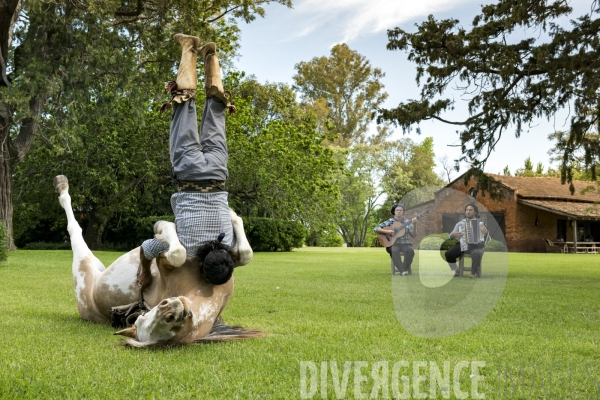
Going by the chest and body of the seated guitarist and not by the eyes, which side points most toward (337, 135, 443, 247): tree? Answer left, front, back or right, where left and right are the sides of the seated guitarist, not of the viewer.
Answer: back

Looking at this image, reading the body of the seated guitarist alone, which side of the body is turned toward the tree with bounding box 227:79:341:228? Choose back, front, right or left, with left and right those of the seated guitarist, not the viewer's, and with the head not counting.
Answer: back

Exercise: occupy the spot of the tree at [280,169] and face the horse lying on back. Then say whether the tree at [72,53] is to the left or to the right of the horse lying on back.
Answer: right

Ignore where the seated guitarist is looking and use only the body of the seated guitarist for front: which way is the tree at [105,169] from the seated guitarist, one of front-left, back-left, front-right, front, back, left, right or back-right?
back-right

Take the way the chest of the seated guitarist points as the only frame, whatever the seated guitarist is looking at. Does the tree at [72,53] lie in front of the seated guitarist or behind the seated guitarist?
behind

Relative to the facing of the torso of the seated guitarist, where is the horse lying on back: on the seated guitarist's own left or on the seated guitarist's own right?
on the seated guitarist's own right

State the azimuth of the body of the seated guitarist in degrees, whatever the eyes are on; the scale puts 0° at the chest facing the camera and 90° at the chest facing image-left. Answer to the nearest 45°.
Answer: approximately 0°
